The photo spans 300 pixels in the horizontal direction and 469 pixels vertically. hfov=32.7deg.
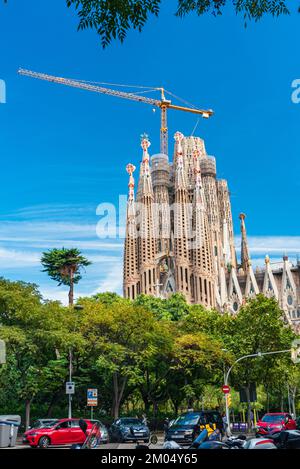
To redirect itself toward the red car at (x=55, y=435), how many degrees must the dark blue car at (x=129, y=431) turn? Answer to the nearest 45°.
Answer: approximately 90° to its right

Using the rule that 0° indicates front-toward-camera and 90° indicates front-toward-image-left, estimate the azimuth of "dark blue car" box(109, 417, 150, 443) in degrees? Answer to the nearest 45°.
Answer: approximately 315°

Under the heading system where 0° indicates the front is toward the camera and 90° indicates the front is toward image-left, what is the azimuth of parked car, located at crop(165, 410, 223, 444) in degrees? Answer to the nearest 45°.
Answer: approximately 45°

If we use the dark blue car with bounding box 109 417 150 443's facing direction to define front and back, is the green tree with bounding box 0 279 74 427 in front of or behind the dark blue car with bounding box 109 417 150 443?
behind

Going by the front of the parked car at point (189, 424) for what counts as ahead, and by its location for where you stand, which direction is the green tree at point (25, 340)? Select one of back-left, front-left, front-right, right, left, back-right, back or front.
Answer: right
